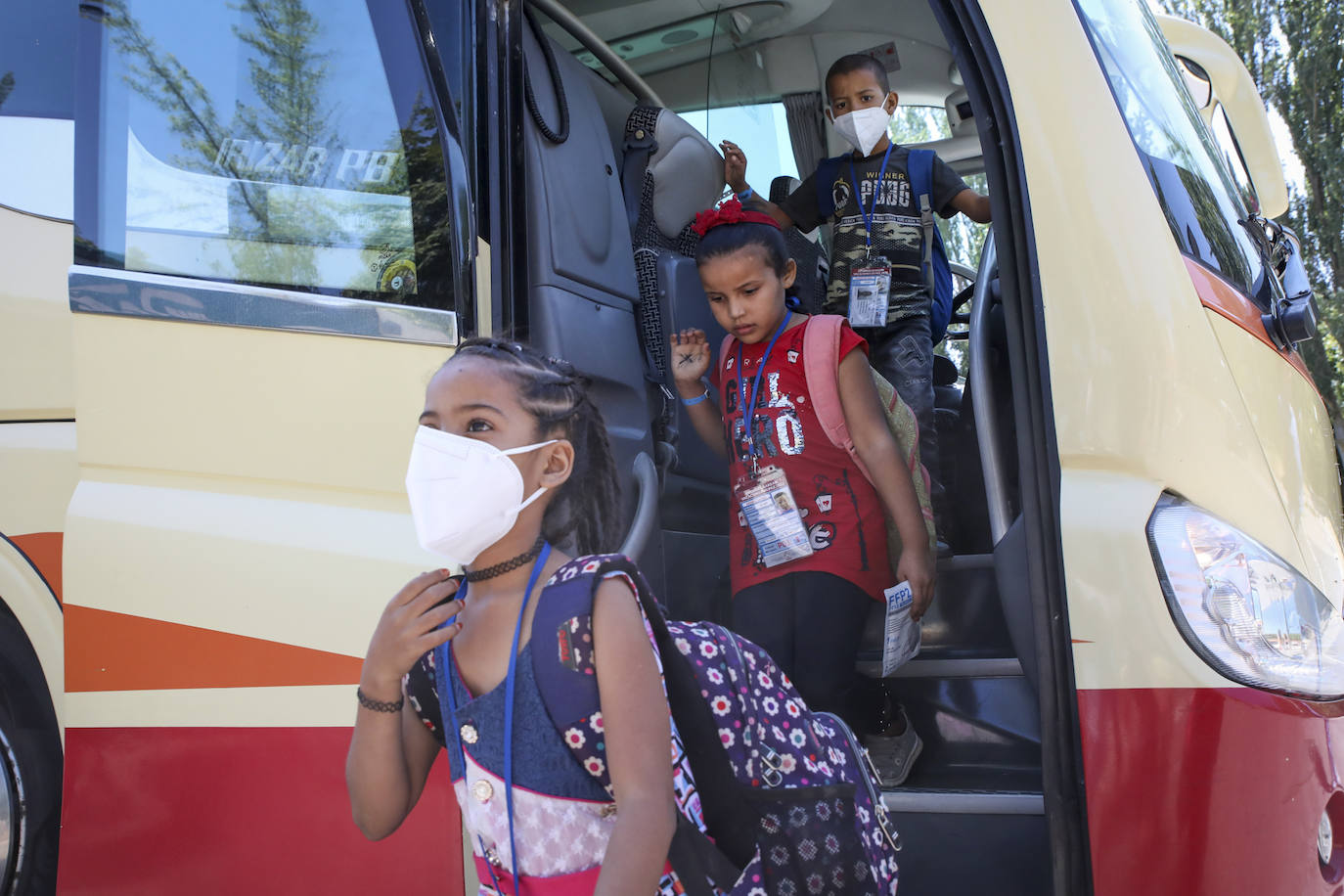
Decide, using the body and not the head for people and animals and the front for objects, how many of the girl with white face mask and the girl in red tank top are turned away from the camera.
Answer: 0

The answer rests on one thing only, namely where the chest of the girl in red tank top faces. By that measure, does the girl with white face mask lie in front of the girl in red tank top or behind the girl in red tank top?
in front

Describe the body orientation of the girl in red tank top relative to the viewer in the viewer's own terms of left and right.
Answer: facing the viewer and to the left of the viewer

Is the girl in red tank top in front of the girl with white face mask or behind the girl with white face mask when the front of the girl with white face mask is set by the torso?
behind

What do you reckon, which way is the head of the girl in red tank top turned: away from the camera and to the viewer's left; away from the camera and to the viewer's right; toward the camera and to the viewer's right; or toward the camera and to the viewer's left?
toward the camera and to the viewer's left
